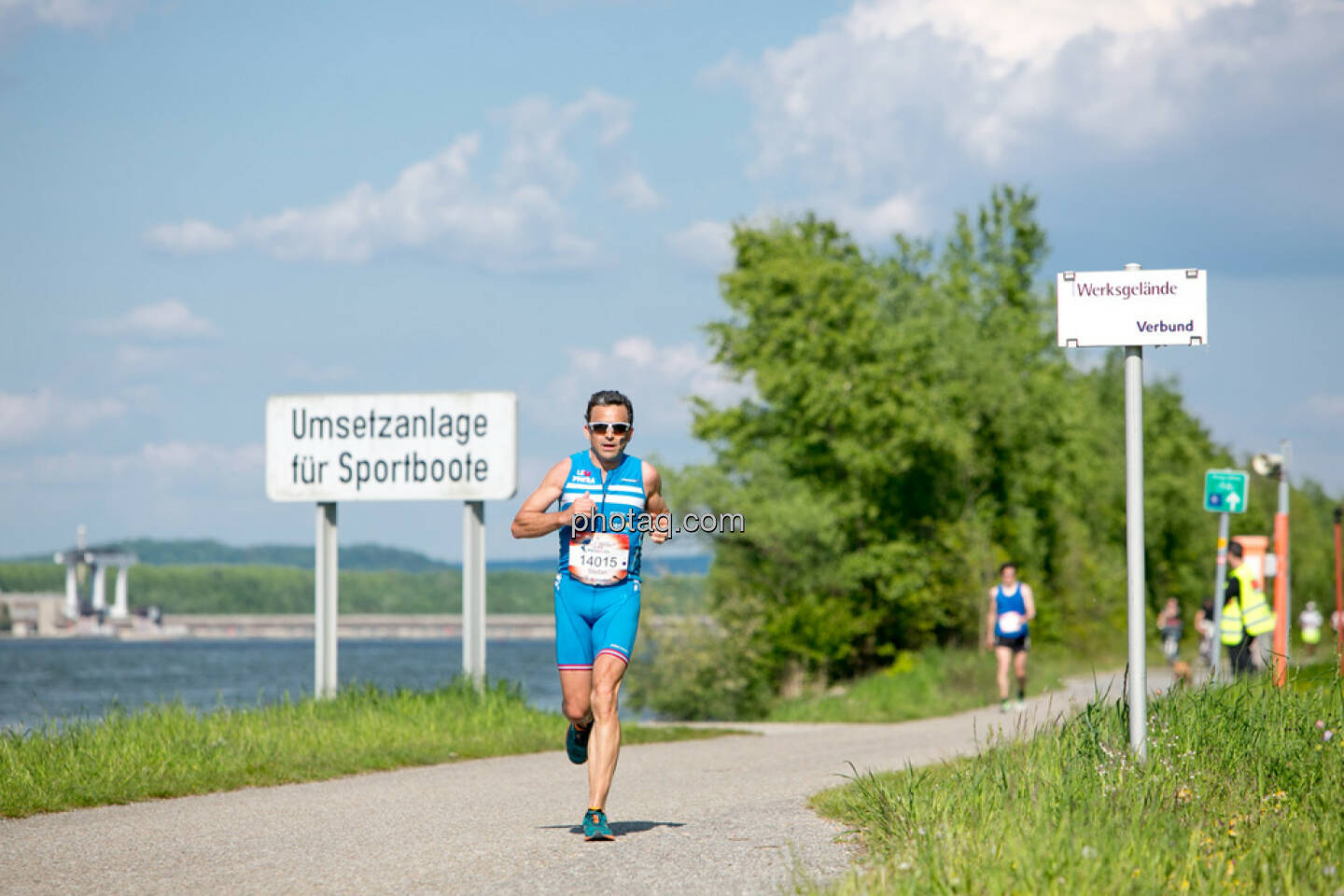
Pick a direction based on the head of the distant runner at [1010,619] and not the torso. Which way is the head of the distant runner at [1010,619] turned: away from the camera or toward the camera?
toward the camera

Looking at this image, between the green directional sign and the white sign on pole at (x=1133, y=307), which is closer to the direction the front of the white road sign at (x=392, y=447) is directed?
the white sign on pole

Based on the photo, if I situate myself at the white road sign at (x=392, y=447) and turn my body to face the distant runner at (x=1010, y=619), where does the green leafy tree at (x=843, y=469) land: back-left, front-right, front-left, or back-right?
front-left

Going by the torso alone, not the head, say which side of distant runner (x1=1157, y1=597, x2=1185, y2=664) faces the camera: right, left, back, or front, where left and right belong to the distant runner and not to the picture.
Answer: front

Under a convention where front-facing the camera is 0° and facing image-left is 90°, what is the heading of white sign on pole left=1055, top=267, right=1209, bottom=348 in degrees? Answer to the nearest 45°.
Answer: approximately 0°

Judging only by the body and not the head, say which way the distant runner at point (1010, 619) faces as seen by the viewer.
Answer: toward the camera

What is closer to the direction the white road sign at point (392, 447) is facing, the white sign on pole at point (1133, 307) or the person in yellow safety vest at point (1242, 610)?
the white sign on pole

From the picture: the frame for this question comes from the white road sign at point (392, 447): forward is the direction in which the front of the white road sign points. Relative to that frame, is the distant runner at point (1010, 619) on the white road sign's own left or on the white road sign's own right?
on the white road sign's own left

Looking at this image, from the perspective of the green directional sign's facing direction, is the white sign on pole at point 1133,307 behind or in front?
in front

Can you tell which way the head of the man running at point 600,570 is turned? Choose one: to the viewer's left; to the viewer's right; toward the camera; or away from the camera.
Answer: toward the camera

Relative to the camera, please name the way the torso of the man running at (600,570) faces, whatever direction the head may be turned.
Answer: toward the camera

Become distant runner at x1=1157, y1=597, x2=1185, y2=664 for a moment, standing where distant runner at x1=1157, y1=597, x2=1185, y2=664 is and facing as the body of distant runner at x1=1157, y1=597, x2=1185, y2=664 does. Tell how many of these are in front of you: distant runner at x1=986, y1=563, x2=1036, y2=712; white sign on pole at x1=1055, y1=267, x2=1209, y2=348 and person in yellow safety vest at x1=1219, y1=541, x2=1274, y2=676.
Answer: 3

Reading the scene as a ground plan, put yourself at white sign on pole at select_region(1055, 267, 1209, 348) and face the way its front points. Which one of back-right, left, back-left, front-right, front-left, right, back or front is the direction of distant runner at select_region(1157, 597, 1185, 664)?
back

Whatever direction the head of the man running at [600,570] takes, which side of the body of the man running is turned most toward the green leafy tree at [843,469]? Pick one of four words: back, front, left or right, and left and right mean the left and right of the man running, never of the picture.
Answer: back

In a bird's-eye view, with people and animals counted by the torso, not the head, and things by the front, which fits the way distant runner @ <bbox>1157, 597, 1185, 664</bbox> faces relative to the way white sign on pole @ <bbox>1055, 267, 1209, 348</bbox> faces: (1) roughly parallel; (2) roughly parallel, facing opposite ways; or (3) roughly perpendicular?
roughly parallel
